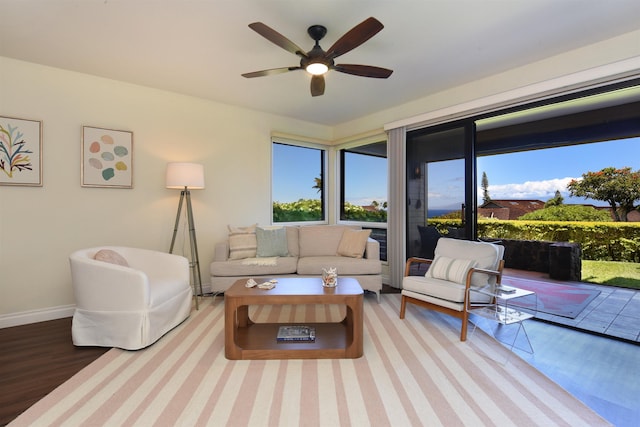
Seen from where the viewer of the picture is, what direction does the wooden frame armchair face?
facing the viewer and to the left of the viewer

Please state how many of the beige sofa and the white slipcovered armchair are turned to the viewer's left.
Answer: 0

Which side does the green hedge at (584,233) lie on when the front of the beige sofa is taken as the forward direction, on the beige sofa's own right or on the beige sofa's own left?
on the beige sofa's own left

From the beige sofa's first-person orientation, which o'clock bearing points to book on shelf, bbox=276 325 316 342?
The book on shelf is roughly at 12 o'clock from the beige sofa.

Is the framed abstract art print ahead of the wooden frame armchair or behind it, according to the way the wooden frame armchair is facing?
ahead

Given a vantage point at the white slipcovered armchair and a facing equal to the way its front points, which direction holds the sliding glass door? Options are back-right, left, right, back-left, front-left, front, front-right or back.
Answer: front-left

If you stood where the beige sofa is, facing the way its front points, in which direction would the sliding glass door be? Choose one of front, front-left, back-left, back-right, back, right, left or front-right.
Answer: left

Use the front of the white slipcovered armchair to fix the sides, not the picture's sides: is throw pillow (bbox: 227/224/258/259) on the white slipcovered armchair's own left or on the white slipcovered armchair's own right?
on the white slipcovered armchair's own left

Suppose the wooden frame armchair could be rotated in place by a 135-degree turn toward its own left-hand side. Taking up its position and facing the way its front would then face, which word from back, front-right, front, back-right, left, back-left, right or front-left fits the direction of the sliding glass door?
left

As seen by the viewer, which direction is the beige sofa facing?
toward the camera

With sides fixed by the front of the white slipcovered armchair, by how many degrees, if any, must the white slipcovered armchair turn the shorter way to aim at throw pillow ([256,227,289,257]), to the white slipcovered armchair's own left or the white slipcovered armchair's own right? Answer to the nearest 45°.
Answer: approximately 90° to the white slipcovered armchair's own left

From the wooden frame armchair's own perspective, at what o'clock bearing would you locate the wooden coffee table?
The wooden coffee table is roughly at 12 o'clock from the wooden frame armchair.

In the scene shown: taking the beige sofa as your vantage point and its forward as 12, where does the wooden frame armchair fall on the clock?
The wooden frame armchair is roughly at 10 o'clock from the beige sofa.

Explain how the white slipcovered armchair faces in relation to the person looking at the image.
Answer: facing the viewer and to the right of the viewer

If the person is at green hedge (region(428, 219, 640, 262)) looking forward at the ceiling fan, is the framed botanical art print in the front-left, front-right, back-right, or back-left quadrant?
front-right

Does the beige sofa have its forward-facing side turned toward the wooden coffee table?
yes

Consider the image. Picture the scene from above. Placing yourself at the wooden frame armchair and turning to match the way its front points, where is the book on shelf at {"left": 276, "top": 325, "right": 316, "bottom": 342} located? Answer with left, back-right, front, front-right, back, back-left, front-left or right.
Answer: front
